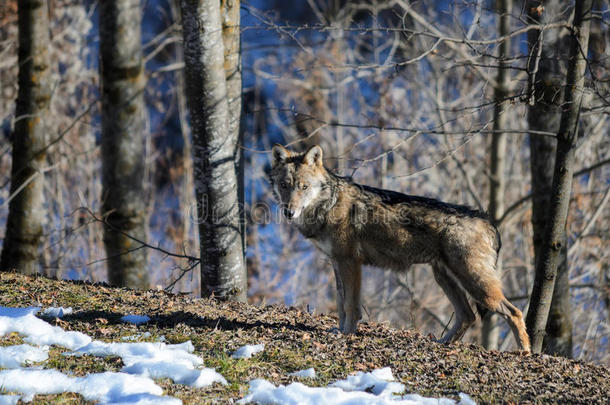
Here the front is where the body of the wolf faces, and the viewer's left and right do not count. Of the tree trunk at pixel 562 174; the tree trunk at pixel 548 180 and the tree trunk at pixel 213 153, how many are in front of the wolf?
1

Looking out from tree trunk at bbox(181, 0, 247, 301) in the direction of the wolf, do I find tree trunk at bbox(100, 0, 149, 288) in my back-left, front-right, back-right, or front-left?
back-left

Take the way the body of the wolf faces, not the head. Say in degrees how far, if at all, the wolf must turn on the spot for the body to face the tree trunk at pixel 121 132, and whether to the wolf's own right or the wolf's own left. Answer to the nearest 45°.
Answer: approximately 45° to the wolf's own right

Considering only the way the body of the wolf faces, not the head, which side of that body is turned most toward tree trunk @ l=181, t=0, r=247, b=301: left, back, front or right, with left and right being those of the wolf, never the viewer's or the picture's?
front

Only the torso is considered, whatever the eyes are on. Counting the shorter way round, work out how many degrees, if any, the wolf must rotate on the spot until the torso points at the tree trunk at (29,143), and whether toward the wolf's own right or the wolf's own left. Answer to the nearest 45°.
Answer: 0° — it already faces it

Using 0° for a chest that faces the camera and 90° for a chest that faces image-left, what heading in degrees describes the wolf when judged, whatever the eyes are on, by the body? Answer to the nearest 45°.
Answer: approximately 90°

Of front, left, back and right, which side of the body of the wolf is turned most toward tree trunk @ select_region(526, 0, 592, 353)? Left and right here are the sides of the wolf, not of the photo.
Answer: back

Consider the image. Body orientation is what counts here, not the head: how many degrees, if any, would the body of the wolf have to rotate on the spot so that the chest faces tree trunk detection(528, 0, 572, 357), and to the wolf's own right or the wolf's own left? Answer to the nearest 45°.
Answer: approximately 135° to the wolf's own right

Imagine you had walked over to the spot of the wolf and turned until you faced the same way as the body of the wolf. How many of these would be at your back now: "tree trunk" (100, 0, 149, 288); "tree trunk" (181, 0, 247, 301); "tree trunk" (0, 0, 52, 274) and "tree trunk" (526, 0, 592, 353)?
1
